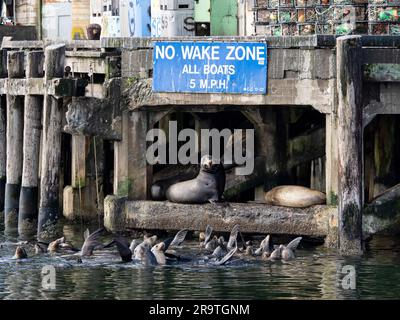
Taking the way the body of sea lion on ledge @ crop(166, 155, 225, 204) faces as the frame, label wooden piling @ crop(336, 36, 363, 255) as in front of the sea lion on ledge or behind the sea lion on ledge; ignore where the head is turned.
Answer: in front

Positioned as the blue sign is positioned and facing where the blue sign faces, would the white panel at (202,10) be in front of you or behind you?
behind

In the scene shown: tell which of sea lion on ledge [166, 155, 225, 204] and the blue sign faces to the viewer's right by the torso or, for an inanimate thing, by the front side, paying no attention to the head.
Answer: the sea lion on ledge

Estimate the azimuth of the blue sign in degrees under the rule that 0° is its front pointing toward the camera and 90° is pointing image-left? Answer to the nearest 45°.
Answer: approximately 0°

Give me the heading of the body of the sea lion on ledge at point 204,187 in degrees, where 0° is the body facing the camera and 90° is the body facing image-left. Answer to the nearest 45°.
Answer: approximately 270°

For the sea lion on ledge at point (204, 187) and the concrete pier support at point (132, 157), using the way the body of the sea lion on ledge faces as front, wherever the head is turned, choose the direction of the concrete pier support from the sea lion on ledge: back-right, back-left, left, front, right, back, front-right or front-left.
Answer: back

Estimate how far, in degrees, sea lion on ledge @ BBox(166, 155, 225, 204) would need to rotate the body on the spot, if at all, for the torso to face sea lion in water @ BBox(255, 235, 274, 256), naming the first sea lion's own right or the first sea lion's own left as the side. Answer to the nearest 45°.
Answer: approximately 45° to the first sea lion's own right

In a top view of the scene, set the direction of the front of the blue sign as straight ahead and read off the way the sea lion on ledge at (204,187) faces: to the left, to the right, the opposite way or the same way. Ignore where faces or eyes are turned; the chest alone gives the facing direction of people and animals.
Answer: to the left
